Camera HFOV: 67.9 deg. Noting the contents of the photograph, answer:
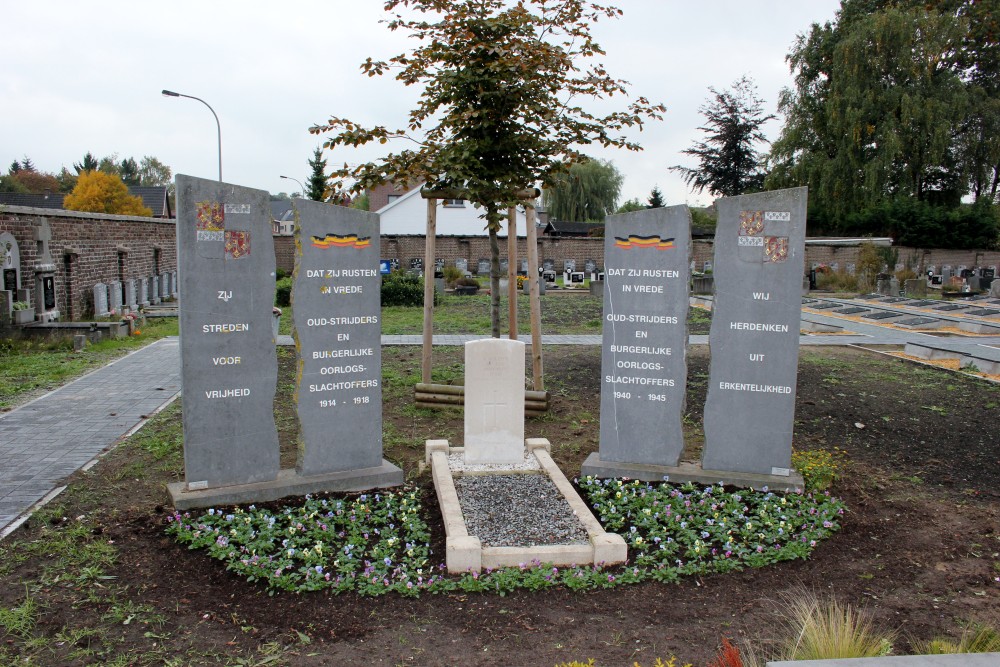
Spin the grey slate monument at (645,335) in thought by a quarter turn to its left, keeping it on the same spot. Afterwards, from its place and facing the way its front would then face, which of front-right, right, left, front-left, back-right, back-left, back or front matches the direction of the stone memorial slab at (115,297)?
back-left

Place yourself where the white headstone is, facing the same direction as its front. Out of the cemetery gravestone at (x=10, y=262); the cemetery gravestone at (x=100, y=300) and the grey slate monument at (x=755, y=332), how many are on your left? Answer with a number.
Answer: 1

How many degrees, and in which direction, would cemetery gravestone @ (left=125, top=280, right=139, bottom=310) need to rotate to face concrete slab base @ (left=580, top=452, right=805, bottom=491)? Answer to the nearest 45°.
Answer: approximately 45° to its right

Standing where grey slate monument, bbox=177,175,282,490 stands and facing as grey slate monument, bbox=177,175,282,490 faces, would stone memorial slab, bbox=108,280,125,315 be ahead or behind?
behind

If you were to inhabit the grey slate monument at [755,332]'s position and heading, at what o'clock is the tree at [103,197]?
The tree is roughly at 4 o'clock from the grey slate monument.

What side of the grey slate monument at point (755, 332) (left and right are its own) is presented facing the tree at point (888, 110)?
back

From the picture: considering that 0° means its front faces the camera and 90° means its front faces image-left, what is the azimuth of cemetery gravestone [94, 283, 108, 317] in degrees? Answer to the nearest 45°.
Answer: approximately 315°

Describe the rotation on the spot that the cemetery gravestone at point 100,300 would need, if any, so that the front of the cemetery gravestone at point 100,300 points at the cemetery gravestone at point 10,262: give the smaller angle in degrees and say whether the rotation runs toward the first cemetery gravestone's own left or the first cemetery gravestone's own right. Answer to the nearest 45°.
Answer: approximately 90° to the first cemetery gravestone's own right

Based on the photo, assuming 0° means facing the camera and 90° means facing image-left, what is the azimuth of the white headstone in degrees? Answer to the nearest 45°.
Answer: approximately 0°

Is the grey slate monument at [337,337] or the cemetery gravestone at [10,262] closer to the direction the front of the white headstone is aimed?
the grey slate monument

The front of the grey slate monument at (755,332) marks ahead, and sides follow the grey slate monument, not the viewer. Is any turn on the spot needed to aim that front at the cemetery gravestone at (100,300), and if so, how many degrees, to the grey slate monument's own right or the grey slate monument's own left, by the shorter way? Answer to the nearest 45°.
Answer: approximately 135° to the grey slate monument's own right
